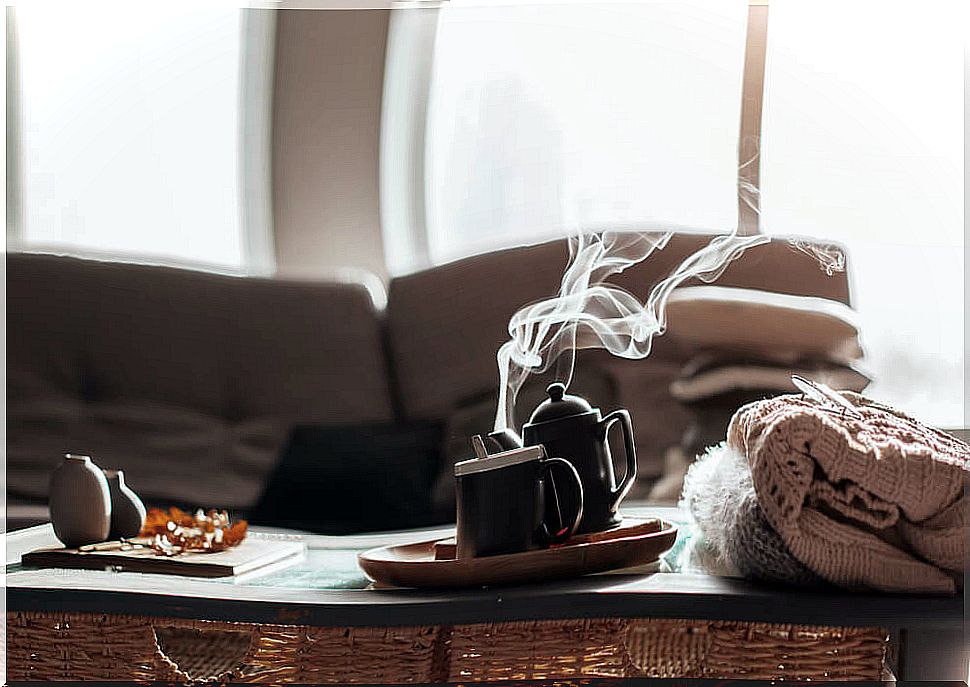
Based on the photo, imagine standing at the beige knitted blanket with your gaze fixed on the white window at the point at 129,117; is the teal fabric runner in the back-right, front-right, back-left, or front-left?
front-left

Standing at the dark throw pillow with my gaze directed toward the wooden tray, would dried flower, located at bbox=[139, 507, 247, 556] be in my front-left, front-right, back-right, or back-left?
front-right

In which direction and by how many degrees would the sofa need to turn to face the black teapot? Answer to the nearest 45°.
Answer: approximately 45° to its left

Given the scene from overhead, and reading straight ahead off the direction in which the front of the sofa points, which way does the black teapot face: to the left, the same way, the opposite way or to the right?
to the right

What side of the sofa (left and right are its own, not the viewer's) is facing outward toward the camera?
front

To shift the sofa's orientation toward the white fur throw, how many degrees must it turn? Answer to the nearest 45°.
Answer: approximately 45° to its left

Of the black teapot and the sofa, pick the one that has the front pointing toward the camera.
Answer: the sofa

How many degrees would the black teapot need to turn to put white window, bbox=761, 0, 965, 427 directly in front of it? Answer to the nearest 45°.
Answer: approximately 135° to its right

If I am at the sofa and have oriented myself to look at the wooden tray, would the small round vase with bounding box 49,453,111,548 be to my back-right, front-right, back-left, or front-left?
front-right

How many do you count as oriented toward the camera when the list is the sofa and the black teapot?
1

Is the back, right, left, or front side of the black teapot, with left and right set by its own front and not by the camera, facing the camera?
left
